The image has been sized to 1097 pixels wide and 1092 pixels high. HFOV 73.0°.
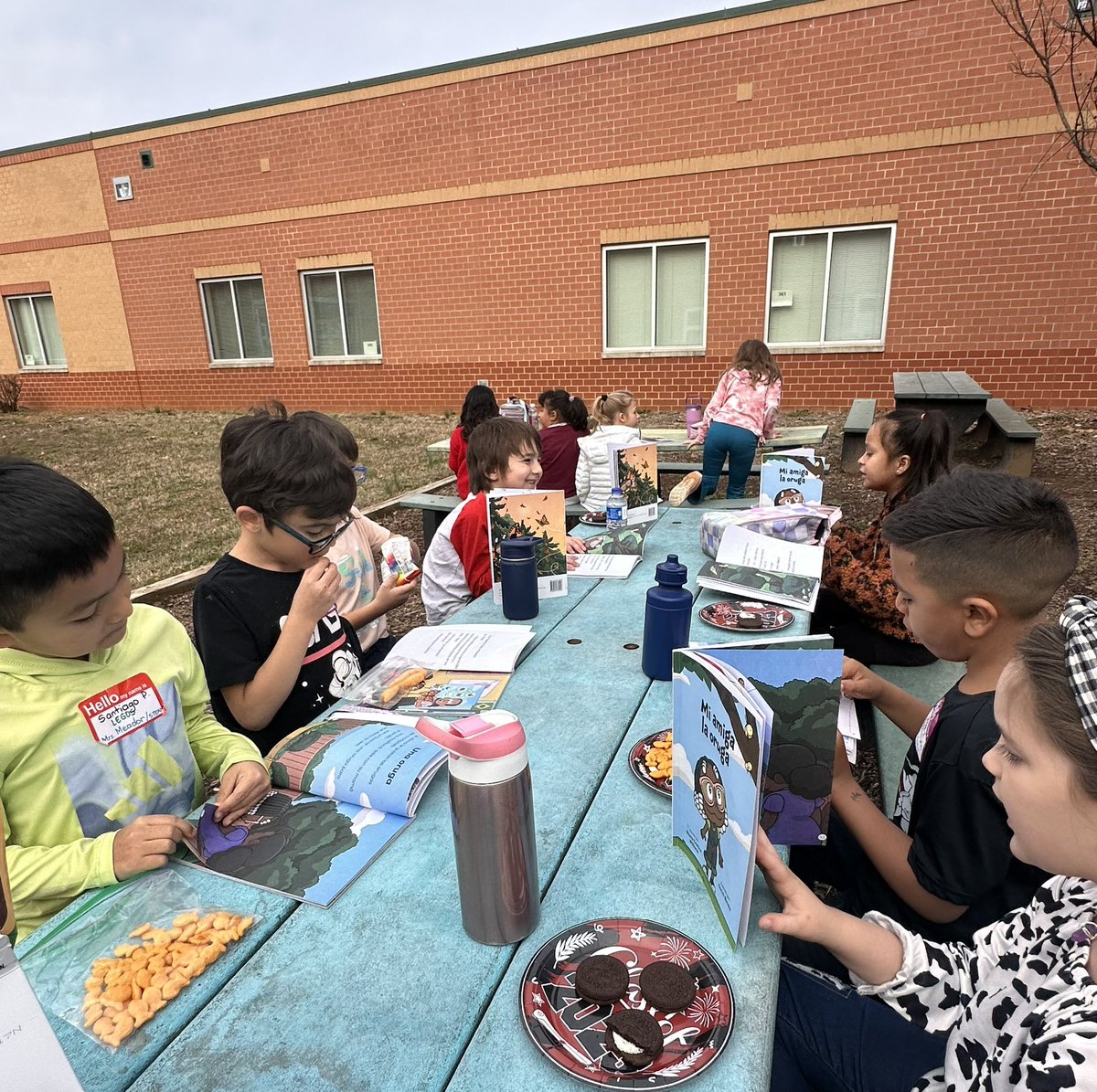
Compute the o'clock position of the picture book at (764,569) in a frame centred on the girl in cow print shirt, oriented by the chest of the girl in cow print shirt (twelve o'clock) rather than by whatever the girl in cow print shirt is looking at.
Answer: The picture book is roughly at 2 o'clock from the girl in cow print shirt.

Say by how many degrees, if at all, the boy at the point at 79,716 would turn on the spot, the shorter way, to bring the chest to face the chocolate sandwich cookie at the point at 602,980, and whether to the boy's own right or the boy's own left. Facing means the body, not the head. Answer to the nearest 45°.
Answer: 0° — they already face it

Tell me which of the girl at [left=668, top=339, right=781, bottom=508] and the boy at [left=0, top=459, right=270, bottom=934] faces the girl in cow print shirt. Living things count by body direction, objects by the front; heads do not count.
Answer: the boy

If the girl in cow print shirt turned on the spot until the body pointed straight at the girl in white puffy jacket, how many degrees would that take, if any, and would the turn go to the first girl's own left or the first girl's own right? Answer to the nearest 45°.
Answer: approximately 45° to the first girl's own right

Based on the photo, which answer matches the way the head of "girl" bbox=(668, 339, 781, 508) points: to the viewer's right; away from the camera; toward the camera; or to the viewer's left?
away from the camera

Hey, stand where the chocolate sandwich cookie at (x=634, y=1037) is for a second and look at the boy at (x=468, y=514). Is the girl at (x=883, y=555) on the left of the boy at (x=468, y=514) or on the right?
right

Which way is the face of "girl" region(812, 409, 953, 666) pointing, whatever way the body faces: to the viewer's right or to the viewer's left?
to the viewer's left

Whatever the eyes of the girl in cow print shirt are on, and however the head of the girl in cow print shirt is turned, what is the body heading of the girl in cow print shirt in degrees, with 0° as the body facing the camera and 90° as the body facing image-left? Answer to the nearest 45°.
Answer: approximately 90°

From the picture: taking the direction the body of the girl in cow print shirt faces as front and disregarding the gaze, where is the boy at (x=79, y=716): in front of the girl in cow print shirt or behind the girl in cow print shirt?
in front

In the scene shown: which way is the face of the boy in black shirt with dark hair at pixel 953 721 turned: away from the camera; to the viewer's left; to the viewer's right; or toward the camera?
to the viewer's left

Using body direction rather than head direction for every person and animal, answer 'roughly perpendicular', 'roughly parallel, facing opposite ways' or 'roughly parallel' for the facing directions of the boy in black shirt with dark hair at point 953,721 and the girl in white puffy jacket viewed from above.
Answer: roughly perpendicular

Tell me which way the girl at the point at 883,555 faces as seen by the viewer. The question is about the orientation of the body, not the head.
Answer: to the viewer's left

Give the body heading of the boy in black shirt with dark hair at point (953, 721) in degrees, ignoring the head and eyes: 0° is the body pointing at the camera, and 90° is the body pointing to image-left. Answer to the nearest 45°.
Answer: approximately 90°
